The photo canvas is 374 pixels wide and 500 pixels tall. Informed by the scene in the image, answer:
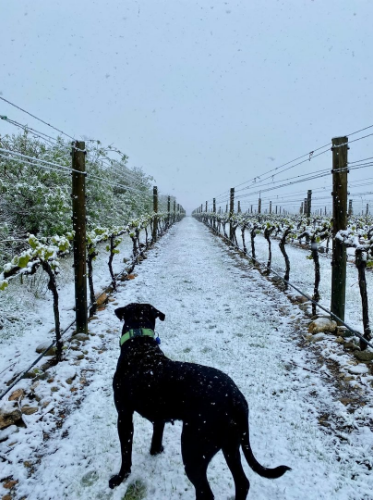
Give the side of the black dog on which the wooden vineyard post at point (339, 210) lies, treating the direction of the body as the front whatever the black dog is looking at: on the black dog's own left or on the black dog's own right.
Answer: on the black dog's own right

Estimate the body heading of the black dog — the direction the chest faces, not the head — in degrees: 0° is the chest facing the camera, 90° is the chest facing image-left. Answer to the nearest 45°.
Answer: approximately 135°

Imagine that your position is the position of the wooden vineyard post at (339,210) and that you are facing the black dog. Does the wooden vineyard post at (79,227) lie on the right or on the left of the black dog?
right

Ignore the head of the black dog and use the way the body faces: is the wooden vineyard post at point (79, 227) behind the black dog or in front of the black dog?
in front
